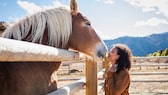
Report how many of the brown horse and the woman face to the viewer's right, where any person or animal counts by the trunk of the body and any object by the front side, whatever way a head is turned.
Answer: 1

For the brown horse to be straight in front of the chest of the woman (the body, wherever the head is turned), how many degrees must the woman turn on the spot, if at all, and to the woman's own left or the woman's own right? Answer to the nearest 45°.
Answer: approximately 45° to the woman's own left

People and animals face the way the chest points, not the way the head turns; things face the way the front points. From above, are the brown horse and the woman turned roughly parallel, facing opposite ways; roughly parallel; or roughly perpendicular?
roughly parallel, facing opposite ways

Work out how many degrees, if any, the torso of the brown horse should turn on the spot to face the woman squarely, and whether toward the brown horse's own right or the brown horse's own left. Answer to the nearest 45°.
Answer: approximately 45° to the brown horse's own left

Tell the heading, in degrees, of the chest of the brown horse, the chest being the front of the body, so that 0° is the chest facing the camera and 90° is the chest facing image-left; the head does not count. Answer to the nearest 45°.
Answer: approximately 270°

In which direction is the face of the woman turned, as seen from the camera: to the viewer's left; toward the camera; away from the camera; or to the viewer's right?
to the viewer's left

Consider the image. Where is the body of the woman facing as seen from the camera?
to the viewer's left

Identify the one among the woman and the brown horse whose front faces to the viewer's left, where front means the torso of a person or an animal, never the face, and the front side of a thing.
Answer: the woman
